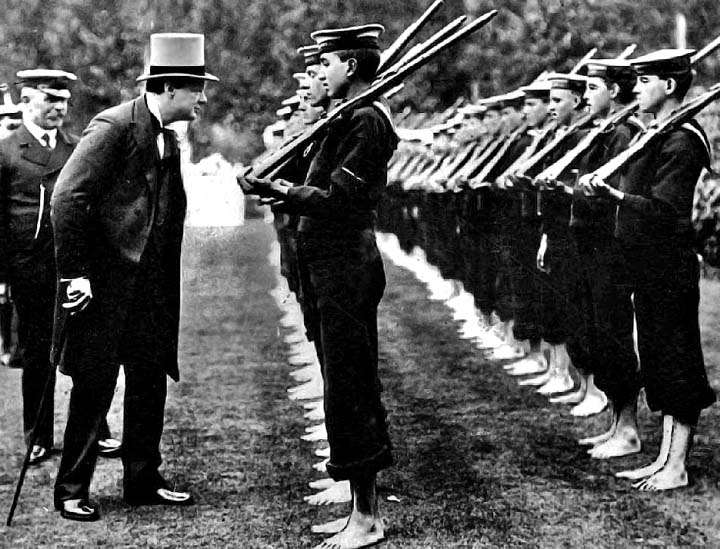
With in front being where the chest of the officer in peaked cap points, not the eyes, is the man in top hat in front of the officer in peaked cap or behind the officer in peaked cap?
in front

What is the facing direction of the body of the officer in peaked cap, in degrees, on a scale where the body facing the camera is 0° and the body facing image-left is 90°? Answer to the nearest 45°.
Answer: approximately 315°

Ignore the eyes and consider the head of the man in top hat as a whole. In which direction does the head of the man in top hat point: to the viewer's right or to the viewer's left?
to the viewer's right

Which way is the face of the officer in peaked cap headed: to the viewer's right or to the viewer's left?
to the viewer's right
